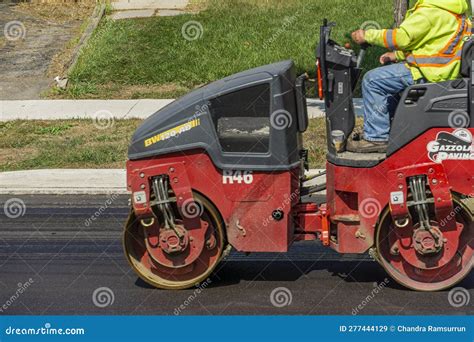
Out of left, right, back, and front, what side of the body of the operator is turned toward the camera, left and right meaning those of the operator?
left

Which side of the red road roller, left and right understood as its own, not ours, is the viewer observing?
left
